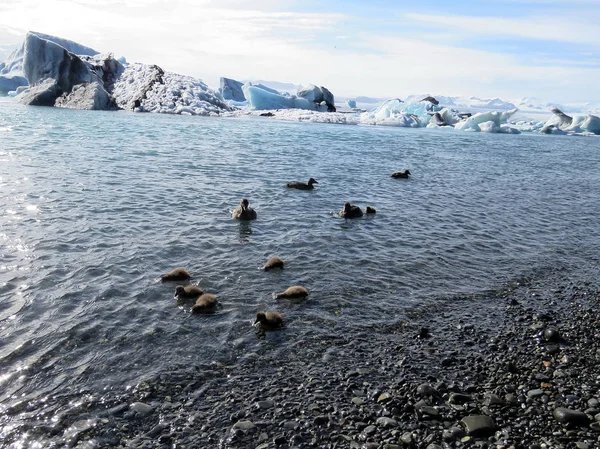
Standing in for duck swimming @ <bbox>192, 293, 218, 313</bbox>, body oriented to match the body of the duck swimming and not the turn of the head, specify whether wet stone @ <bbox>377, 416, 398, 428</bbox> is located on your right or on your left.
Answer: on your left

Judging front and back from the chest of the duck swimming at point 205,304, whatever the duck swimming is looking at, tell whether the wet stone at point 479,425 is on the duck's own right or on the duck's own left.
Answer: on the duck's own left

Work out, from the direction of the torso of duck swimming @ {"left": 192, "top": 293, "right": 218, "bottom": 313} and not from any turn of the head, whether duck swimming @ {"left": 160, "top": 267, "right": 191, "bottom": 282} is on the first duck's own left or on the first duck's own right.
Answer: on the first duck's own right

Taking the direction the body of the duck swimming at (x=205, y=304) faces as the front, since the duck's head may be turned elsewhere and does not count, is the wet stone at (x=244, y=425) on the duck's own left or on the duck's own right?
on the duck's own left
